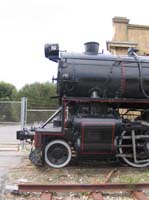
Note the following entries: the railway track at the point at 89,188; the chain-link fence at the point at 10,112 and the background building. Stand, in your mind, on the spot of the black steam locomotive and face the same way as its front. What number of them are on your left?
1

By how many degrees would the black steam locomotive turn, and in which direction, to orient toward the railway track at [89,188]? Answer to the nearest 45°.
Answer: approximately 90° to its left

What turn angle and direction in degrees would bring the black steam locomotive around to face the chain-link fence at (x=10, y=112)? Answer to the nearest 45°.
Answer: approximately 90° to its right

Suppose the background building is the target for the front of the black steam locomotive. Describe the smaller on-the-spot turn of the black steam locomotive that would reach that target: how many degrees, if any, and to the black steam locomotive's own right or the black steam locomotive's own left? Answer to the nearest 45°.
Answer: approximately 90° to the black steam locomotive's own right

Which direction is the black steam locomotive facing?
to the viewer's left

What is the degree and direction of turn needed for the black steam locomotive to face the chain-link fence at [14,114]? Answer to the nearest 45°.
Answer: approximately 90° to its right

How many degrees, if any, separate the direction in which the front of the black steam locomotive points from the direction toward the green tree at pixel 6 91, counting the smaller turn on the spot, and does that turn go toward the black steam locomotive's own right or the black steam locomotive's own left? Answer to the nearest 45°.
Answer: approximately 90° to the black steam locomotive's own right
